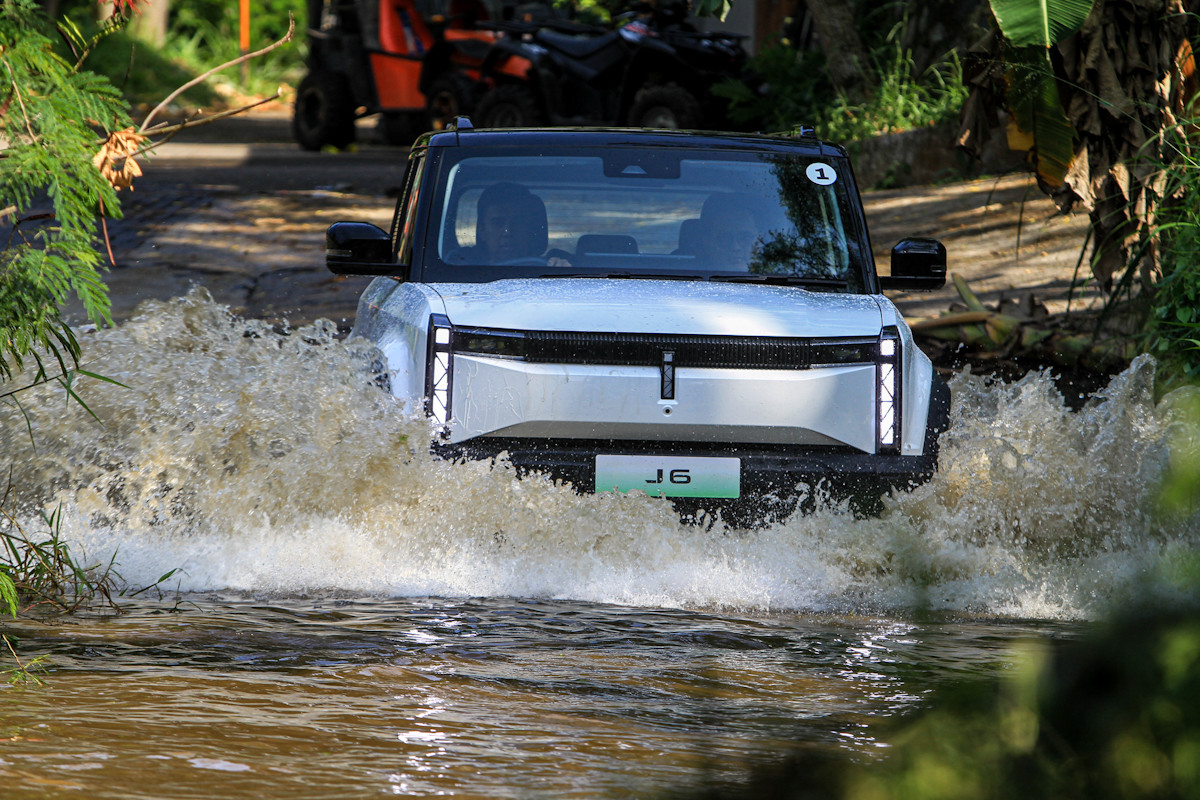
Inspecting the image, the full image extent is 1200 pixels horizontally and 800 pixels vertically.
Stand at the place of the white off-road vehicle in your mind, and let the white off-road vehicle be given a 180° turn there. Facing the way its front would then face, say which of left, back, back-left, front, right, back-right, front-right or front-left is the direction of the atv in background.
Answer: front

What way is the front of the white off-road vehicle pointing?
toward the camera

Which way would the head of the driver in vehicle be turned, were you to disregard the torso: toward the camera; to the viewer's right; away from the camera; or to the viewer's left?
toward the camera

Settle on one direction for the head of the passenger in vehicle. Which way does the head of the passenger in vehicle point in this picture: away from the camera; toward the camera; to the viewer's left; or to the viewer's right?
toward the camera

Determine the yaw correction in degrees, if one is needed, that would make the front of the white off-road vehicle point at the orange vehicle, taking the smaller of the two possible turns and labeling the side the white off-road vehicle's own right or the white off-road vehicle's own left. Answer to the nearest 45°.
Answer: approximately 180°
